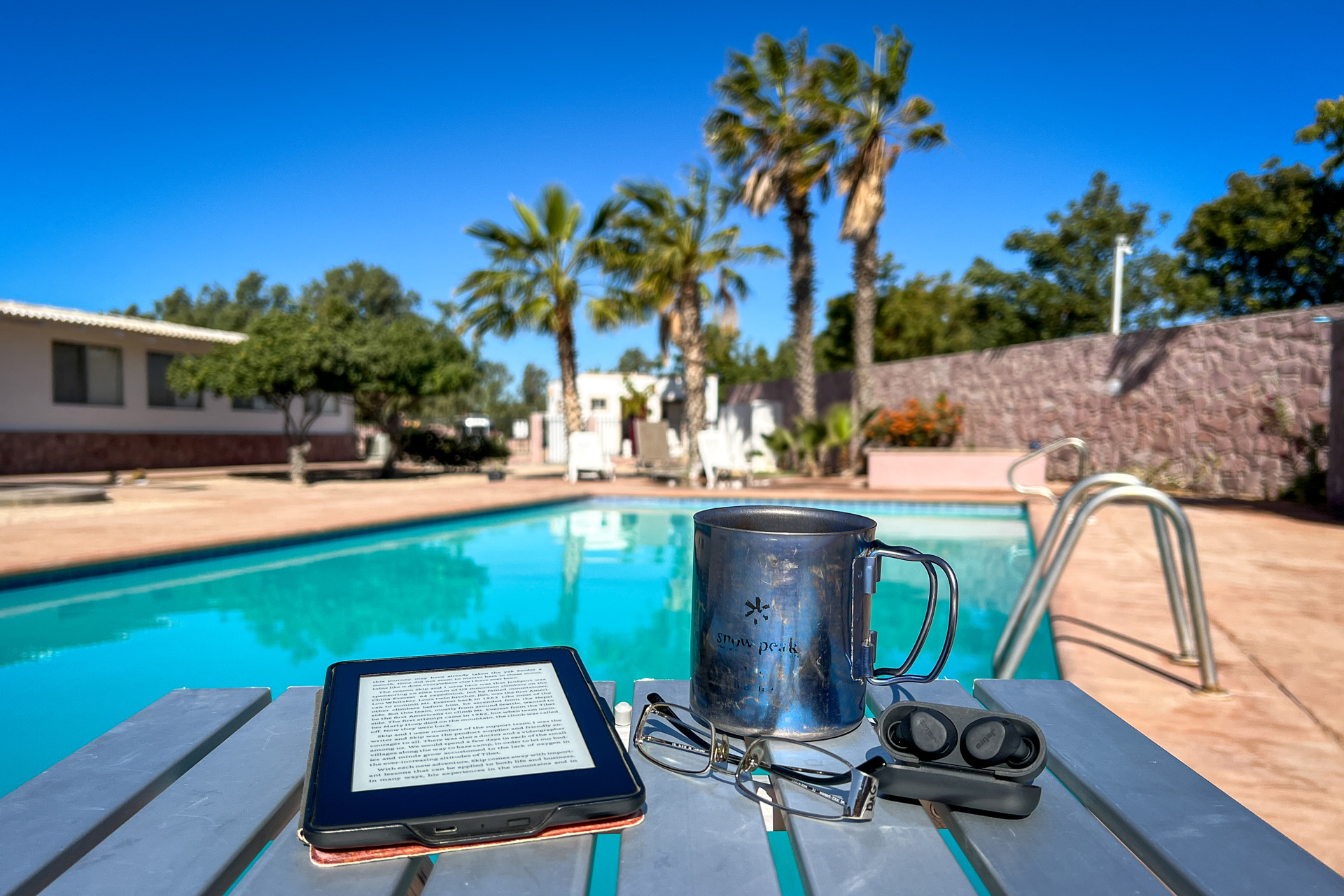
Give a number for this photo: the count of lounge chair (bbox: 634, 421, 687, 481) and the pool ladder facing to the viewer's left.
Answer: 1

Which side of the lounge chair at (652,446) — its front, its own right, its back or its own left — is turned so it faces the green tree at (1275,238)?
left

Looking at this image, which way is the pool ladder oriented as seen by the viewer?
to the viewer's left

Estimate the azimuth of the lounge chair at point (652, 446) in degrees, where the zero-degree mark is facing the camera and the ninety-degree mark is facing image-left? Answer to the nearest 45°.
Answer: approximately 315°

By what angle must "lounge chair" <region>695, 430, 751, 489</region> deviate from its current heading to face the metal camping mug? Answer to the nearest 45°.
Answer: approximately 45° to its right

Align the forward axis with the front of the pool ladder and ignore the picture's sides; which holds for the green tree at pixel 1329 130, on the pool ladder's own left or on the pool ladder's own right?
on the pool ladder's own right

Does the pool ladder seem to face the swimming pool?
yes

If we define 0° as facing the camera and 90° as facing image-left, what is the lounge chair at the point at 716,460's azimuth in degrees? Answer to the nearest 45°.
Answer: approximately 315°
